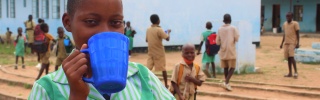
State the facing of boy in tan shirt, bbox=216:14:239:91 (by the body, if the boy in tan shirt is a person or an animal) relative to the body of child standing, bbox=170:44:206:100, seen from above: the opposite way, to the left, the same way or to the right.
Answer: the opposite way

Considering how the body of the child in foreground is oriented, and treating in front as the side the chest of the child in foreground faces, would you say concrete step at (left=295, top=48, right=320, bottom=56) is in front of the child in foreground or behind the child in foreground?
behind

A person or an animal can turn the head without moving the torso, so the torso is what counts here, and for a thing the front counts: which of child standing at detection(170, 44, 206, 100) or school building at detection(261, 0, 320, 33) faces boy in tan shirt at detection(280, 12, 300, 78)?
the school building

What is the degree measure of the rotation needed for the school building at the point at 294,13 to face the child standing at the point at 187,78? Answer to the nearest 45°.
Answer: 0° — it already faces them

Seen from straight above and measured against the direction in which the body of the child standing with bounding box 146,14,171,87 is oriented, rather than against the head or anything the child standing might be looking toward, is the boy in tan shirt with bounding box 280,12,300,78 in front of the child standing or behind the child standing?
in front

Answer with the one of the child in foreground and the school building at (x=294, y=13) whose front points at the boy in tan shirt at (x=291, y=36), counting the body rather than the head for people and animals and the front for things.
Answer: the school building

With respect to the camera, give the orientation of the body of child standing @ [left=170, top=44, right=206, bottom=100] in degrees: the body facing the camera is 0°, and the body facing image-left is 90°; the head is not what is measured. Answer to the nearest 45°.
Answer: approximately 0°

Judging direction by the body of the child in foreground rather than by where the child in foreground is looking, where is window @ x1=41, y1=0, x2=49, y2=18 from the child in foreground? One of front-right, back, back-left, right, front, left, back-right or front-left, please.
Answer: back

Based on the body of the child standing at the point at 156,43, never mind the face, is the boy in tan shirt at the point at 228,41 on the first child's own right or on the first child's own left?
on the first child's own right

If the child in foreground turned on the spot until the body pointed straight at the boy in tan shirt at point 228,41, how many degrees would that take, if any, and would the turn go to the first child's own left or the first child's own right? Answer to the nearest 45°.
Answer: approximately 180°

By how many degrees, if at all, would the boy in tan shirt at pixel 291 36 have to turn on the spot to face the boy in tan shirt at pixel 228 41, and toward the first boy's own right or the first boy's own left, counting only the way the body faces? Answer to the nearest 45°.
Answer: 0° — they already face them

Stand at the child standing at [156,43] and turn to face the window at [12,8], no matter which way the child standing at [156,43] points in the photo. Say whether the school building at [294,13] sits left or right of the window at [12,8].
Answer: right

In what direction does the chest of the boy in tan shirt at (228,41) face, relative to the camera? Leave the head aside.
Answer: away from the camera

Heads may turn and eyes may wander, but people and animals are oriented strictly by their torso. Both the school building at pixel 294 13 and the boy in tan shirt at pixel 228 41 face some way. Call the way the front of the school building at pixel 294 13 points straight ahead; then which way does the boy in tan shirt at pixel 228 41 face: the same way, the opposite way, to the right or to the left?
the opposite way
